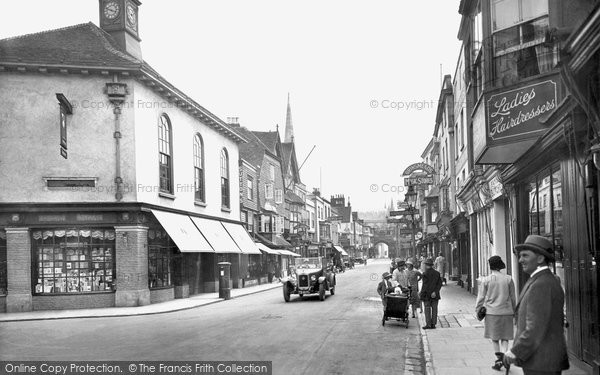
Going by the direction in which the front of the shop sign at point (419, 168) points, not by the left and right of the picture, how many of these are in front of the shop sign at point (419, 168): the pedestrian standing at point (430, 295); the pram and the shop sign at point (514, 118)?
3

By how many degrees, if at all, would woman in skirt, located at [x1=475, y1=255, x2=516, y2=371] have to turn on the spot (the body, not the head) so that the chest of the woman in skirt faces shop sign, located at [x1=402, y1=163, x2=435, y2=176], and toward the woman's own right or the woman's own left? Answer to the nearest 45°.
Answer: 0° — they already face it

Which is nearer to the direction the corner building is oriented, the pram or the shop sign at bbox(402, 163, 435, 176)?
the pram

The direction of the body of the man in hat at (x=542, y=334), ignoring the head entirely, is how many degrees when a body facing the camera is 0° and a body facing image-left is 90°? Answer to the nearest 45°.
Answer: approximately 90°

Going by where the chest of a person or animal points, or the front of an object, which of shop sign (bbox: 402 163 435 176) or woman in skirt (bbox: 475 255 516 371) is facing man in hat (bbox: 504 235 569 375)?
the shop sign

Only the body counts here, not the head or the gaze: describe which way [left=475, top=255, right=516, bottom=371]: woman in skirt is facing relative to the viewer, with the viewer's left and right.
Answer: facing away from the viewer

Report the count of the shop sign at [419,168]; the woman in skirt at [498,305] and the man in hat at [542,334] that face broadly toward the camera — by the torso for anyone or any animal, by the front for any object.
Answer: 1

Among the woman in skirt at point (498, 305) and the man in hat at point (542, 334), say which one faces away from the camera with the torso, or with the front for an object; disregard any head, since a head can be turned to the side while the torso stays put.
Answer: the woman in skirt

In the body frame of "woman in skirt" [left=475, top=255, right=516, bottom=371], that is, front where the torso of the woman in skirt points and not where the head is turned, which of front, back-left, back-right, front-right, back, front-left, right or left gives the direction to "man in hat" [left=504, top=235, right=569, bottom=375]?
back

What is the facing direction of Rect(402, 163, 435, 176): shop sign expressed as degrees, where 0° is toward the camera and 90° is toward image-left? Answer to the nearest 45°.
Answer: approximately 0°

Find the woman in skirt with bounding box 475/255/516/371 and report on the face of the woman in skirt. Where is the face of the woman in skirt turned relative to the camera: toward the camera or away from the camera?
away from the camera

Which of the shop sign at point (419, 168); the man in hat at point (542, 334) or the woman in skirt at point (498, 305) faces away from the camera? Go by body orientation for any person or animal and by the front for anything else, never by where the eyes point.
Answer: the woman in skirt
